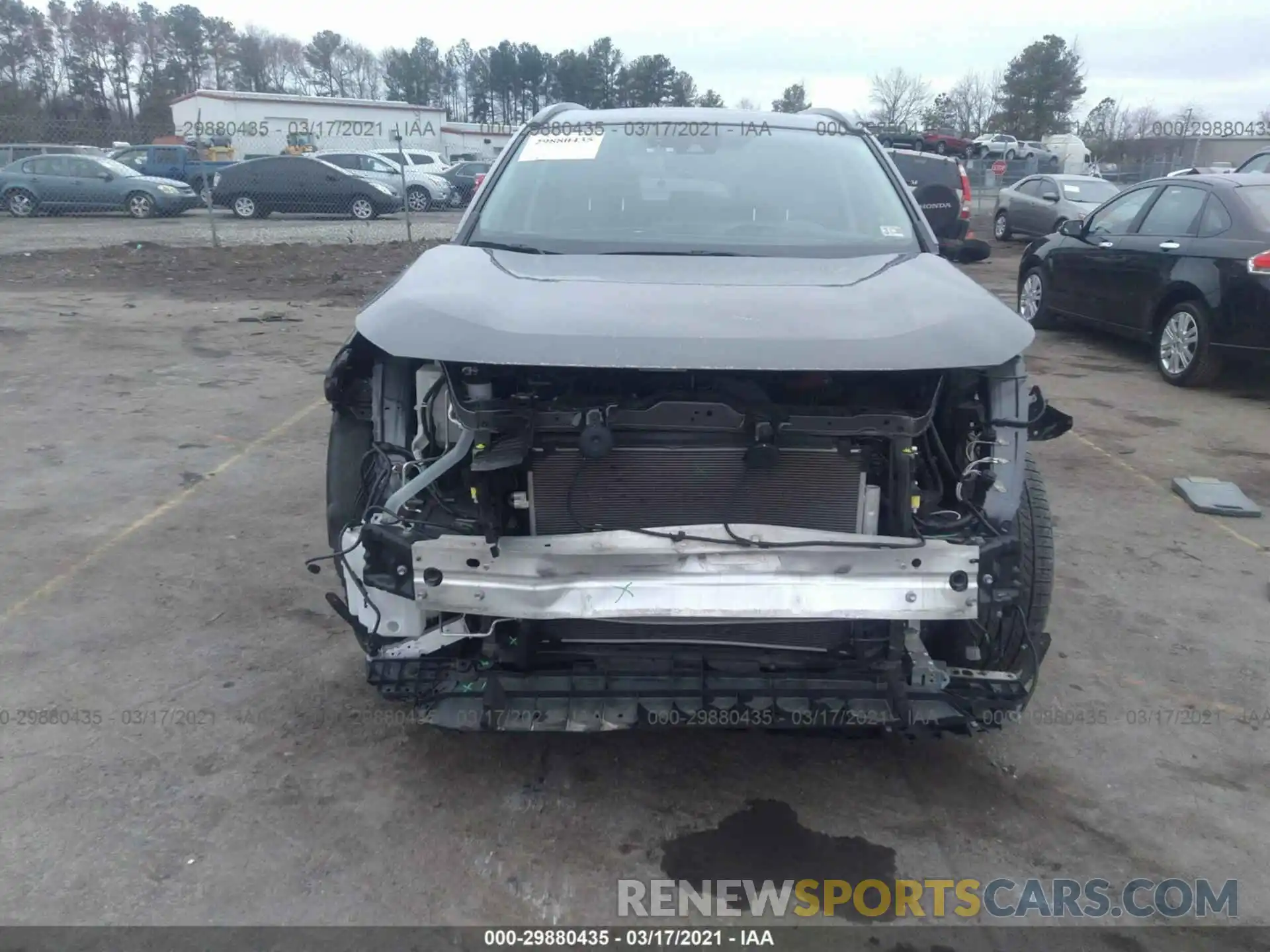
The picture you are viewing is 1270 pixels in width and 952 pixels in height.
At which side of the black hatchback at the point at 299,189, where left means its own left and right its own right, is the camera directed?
right

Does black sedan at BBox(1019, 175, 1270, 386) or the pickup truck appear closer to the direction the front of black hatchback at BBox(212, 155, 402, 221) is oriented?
the black sedan

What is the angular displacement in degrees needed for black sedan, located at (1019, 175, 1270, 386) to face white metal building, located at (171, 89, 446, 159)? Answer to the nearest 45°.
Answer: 0° — it already faces it

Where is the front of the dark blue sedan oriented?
to the viewer's right

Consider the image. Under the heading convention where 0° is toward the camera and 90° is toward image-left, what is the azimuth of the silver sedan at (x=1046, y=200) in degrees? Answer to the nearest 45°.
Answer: approximately 315°

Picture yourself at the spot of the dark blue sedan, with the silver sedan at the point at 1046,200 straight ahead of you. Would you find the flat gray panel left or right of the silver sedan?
right

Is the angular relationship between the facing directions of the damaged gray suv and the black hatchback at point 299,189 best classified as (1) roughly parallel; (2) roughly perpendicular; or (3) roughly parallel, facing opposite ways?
roughly perpendicular

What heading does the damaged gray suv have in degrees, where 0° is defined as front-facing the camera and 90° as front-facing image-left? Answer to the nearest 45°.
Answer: approximately 0°

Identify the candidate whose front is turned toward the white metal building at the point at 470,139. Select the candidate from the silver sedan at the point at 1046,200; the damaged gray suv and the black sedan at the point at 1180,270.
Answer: the black sedan

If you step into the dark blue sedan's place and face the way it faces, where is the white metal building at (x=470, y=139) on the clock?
The white metal building is roughly at 10 o'clock from the dark blue sedan.

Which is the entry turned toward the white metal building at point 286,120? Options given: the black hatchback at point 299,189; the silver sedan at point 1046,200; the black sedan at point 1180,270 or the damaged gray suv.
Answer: the black sedan at point 1180,270
